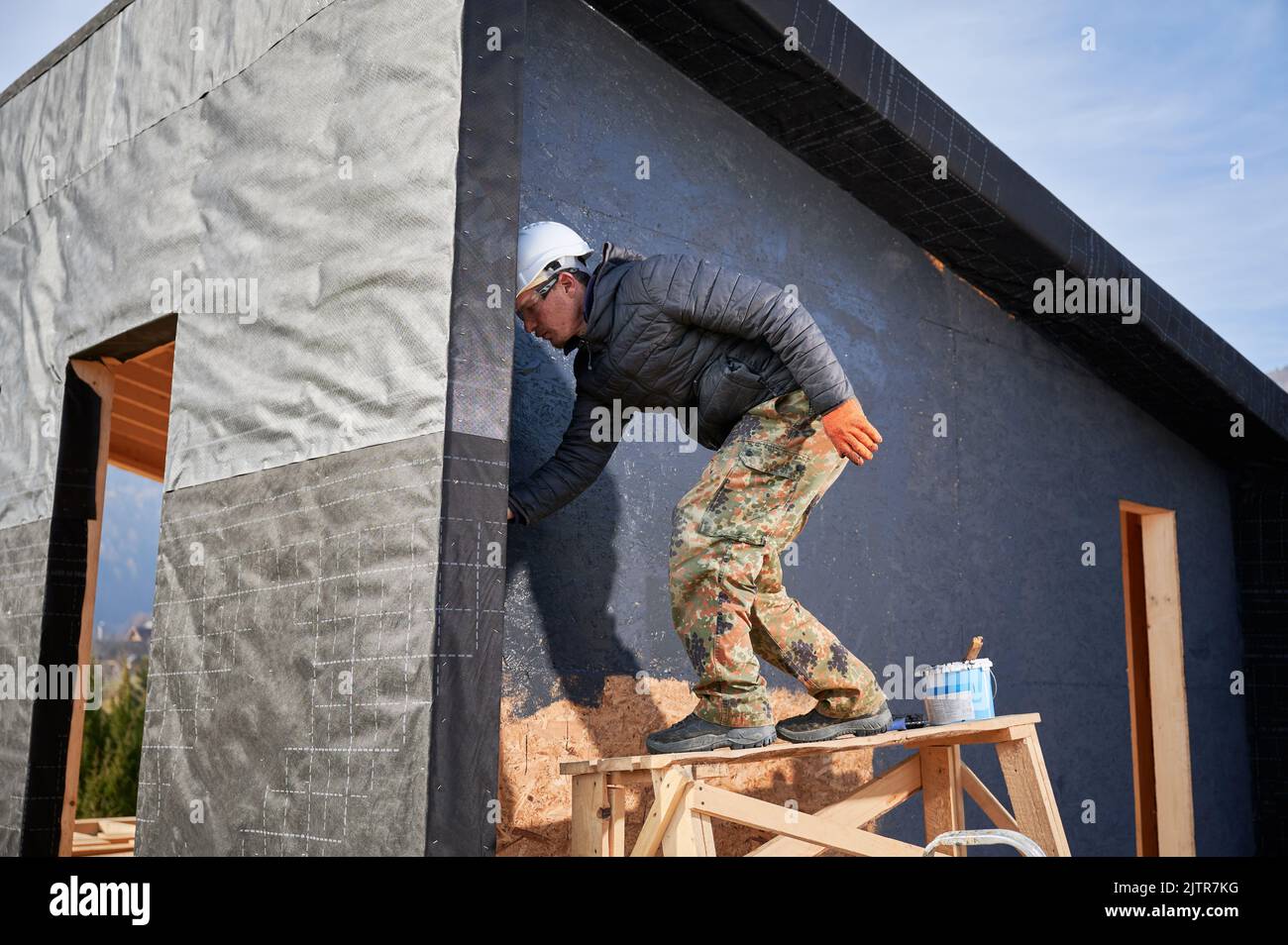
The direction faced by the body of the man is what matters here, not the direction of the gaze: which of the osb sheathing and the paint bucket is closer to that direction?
the osb sheathing

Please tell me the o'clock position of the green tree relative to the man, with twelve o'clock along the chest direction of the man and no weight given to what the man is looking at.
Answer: The green tree is roughly at 2 o'clock from the man.

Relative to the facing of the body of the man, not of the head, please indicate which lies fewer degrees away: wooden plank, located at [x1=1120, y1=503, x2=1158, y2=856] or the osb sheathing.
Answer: the osb sheathing

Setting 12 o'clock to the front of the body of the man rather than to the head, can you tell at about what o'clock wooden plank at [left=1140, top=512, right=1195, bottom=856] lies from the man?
The wooden plank is roughly at 4 o'clock from the man.

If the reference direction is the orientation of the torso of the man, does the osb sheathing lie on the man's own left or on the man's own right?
on the man's own right

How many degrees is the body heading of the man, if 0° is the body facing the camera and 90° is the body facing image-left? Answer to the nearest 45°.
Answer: approximately 90°

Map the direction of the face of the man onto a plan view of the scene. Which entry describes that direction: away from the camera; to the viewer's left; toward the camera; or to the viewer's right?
to the viewer's left
